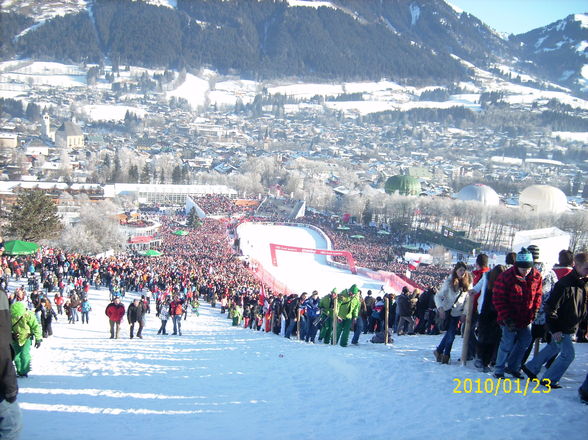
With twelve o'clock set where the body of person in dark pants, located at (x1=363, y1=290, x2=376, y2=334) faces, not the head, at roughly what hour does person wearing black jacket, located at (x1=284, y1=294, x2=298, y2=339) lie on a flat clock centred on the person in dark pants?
The person wearing black jacket is roughly at 9 o'clock from the person in dark pants.

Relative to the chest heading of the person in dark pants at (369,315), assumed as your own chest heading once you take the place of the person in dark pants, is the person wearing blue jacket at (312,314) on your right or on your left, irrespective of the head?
on your left

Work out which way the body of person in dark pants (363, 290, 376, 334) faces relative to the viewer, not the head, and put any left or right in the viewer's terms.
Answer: facing away from the viewer

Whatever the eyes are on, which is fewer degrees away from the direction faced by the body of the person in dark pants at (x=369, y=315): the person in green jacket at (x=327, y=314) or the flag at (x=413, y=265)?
the flag

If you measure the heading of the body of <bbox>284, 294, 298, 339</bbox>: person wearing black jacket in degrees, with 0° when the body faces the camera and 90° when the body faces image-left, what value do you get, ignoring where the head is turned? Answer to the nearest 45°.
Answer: approximately 225°

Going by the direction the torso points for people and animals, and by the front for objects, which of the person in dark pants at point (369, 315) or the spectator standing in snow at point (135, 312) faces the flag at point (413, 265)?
the person in dark pants

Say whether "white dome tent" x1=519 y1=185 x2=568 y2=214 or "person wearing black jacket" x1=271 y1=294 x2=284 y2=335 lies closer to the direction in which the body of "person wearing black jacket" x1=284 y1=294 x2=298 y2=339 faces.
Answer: the white dome tent
